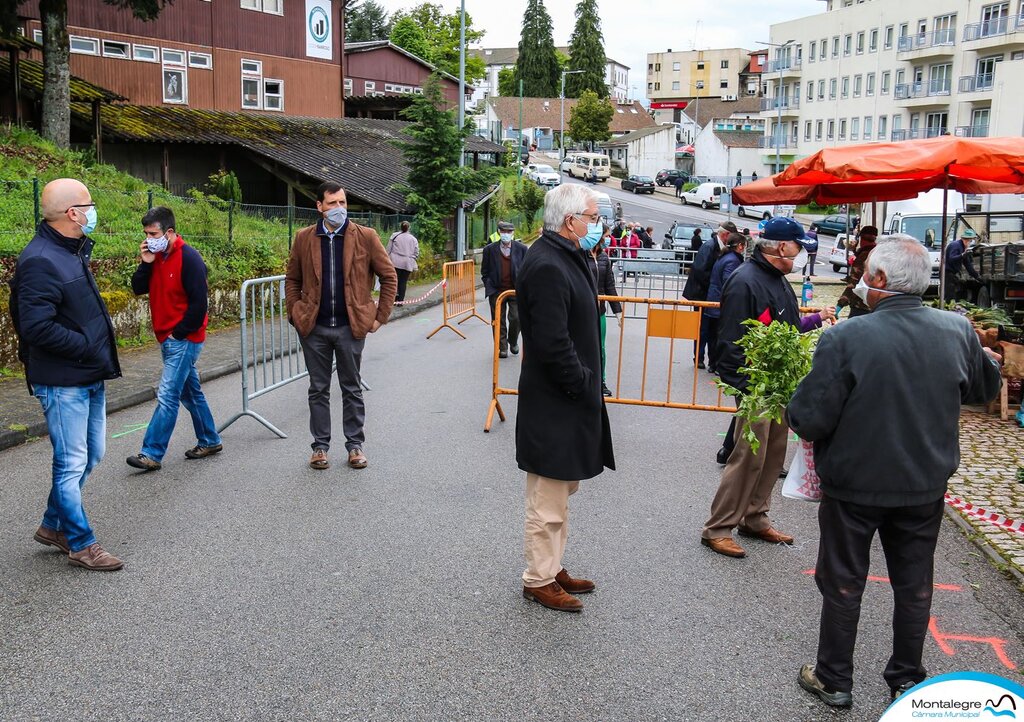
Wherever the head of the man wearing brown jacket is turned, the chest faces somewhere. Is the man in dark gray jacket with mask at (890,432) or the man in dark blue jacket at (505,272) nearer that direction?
the man in dark gray jacket with mask

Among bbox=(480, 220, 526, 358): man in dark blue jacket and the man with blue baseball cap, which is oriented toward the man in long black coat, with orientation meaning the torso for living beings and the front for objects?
the man in dark blue jacket

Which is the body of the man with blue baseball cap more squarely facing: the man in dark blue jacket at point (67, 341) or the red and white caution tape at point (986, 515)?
the red and white caution tape

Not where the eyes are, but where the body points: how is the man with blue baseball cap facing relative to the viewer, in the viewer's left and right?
facing to the right of the viewer

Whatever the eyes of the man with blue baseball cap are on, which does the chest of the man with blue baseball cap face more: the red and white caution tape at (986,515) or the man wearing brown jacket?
the red and white caution tape

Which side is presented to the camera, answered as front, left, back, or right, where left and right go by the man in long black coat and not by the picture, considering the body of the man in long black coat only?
right

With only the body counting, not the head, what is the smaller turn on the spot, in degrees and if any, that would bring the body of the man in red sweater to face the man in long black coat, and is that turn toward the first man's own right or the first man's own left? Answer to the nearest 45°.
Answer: approximately 90° to the first man's own left

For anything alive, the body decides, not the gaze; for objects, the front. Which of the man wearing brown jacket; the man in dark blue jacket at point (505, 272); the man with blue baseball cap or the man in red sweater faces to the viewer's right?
the man with blue baseball cap

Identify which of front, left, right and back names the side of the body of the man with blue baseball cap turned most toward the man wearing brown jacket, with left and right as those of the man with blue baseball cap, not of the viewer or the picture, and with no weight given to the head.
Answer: back

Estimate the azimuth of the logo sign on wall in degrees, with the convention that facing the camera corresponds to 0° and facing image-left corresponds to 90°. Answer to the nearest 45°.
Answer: approximately 315°
